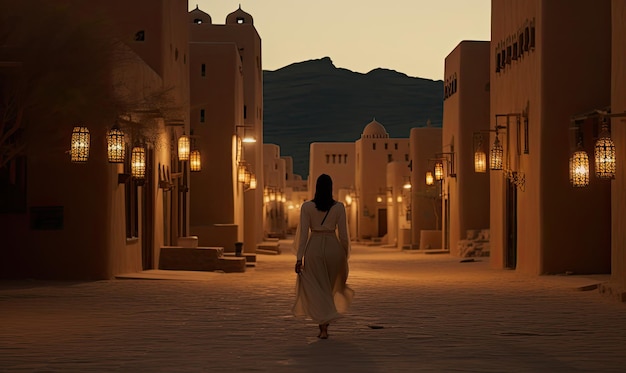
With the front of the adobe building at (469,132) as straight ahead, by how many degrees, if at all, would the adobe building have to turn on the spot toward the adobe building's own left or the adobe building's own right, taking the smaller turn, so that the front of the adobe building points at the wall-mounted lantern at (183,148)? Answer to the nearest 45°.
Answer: approximately 45° to the adobe building's own left

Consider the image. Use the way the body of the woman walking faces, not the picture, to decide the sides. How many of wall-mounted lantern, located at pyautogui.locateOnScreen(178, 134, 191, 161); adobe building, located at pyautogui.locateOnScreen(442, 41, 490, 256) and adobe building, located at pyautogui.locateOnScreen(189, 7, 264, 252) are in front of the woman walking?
3

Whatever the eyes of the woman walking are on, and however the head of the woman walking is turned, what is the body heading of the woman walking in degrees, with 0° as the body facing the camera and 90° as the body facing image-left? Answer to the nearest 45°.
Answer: approximately 180°

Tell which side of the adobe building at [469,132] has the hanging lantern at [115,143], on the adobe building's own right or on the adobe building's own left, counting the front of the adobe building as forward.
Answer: on the adobe building's own left

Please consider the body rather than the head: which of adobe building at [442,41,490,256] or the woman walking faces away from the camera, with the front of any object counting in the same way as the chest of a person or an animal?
the woman walking

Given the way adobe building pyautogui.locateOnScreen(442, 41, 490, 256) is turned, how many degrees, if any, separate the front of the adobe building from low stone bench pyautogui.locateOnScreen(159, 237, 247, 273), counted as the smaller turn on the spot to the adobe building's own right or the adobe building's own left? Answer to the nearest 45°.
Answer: approximately 45° to the adobe building's own left

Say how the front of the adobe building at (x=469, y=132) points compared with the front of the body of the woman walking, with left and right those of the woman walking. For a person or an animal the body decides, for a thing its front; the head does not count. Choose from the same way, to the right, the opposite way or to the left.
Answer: to the left

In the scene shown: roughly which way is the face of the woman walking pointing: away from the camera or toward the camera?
away from the camera

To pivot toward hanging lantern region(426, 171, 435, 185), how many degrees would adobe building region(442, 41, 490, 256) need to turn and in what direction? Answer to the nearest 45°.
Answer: approximately 45° to its right

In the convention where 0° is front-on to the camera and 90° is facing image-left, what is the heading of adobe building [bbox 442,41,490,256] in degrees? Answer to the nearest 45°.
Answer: approximately 90°

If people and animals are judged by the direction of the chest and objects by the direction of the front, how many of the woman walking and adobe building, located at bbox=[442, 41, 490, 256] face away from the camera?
1
